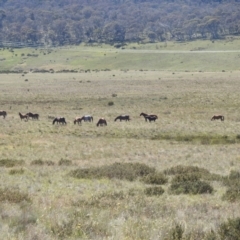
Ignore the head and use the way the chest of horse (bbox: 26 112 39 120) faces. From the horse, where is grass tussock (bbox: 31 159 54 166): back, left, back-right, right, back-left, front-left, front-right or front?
left

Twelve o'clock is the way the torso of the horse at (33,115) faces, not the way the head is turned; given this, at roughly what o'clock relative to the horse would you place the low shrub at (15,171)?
The low shrub is roughly at 9 o'clock from the horse.

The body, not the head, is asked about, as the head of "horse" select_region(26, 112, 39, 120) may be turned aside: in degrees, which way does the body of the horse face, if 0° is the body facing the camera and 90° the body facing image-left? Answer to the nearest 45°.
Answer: approximately 90°

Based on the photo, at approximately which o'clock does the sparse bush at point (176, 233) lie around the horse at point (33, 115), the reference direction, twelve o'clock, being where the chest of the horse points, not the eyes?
The sparse bush is roughly at 9 o'clock from the horse.

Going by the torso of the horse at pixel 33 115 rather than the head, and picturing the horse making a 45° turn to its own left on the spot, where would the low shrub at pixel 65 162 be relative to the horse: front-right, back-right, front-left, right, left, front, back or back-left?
front-left
